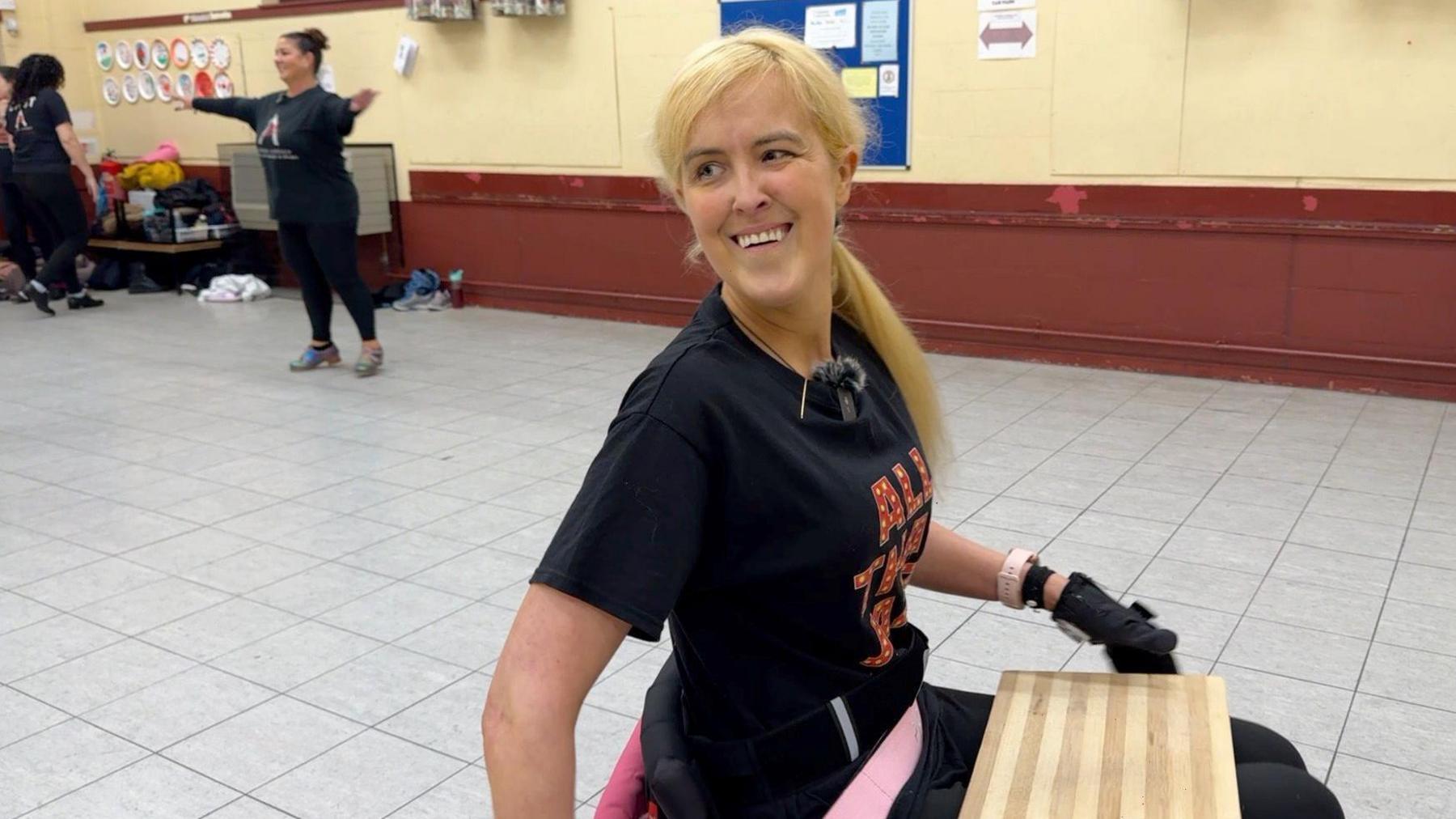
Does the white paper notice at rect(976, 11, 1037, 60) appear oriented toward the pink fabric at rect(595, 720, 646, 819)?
yes

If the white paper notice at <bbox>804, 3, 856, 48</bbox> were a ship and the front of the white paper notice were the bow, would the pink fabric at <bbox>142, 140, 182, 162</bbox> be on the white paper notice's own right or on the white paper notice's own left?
on the white paper notice's own right

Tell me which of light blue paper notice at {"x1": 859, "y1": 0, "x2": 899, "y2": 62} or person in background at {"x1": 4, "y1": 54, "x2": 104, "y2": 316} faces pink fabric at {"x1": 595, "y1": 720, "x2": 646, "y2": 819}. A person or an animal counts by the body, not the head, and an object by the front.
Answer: the light blue paper notice

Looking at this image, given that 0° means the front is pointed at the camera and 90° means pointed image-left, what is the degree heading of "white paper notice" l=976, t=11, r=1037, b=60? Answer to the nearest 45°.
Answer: approximately 0°

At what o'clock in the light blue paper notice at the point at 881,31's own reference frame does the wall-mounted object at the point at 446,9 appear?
The wall-mounted object is roughly at 4 o'clock from the light blue paper notice.

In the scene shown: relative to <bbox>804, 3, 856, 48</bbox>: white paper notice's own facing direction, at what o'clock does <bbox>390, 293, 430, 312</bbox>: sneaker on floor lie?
The sneaker on floor is roughly at 4 o'clock from the white paper notice.
